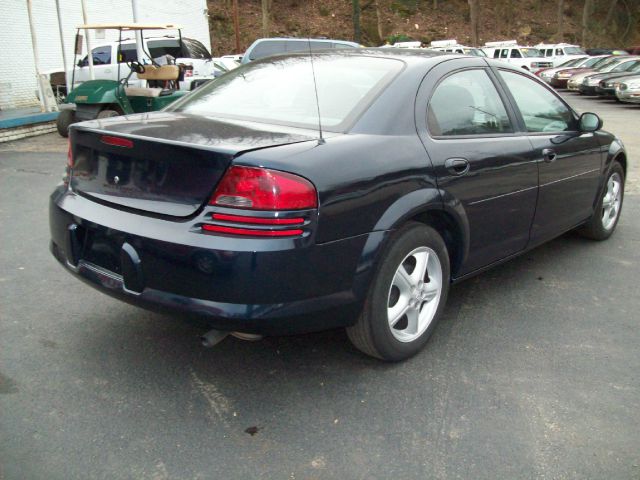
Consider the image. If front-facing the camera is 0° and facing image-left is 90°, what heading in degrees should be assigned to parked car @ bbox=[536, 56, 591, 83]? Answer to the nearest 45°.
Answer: approximately 45°

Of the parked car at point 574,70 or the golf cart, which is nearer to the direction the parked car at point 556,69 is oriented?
the golf cart

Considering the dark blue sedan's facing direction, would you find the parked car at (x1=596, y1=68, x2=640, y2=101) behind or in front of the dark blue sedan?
in front

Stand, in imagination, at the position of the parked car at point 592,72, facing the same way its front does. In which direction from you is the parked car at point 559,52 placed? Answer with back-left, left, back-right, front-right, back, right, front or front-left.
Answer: back-right

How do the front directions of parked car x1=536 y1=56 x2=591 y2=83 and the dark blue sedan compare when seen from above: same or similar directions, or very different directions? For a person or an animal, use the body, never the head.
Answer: very different directions

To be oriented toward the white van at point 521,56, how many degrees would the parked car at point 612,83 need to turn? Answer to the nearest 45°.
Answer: approximately 135° to its right

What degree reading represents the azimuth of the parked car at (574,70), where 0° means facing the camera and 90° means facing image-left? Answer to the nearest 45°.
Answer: approximately 45°

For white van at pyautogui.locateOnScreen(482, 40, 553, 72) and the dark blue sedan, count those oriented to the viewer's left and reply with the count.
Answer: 0

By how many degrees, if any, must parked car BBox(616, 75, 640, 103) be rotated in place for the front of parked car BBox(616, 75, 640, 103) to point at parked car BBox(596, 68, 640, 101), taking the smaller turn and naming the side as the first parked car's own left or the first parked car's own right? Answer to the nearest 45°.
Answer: approximately 135° to the first parked car's own right

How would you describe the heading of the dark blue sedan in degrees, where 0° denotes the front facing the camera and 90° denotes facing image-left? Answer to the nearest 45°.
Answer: approximately 225°

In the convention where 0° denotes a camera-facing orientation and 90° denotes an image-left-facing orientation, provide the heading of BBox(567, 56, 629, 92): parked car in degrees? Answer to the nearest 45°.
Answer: approximately 45°

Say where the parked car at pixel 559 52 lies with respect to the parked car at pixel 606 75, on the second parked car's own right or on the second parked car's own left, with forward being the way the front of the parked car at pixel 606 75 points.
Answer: on the second parked car's own right
